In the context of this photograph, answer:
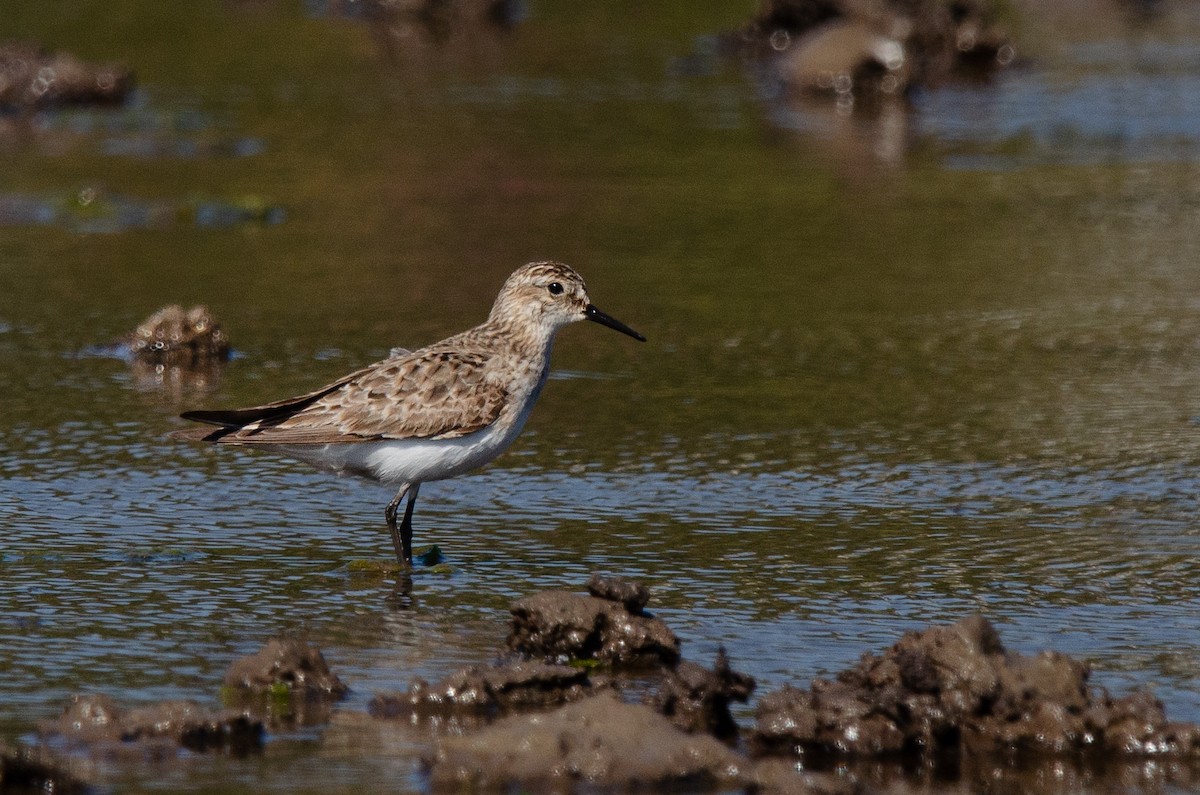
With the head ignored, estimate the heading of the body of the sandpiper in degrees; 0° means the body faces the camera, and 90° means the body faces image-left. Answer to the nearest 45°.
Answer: approximately 270°

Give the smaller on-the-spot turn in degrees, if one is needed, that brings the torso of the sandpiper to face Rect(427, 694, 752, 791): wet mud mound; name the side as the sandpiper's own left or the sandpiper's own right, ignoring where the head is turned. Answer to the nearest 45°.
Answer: approximately 90° to the sandpiper's own right

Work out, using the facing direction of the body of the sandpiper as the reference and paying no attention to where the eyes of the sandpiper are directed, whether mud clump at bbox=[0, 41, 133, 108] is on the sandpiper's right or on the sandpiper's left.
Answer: on the sandpiper's left

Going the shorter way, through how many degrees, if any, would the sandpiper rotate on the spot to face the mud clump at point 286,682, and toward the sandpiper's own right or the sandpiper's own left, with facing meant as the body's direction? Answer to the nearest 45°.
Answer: approximately 90° to the sandpiper's own right

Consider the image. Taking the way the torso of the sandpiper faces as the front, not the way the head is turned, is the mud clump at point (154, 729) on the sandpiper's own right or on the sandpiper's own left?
on the sandpiper's own right

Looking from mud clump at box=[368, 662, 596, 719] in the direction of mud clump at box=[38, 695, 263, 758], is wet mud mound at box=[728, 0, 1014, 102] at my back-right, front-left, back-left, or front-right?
back-right

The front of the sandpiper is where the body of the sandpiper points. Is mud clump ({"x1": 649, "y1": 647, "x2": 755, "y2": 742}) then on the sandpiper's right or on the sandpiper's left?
on the sandpiper's right

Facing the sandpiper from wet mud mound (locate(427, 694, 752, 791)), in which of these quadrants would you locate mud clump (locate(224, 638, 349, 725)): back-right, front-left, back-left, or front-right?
front-left

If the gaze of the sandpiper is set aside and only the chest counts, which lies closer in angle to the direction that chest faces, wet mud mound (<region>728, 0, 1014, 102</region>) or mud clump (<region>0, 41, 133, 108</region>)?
the wet mud mound
